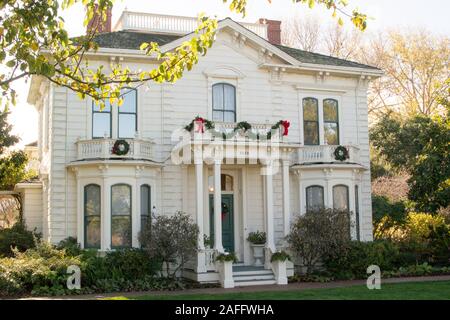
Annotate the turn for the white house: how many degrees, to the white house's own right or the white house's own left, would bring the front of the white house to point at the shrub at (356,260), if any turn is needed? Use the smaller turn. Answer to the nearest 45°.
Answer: approximately 45° to the white house's own left

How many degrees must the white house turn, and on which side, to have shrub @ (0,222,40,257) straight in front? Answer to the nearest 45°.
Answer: approximately 135° to its right

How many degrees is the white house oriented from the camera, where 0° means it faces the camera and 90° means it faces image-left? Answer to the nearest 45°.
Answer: approximately 315°

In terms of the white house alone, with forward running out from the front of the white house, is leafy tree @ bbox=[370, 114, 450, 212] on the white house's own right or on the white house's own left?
on the white house's own left

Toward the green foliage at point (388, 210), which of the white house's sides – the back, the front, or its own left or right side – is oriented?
left
